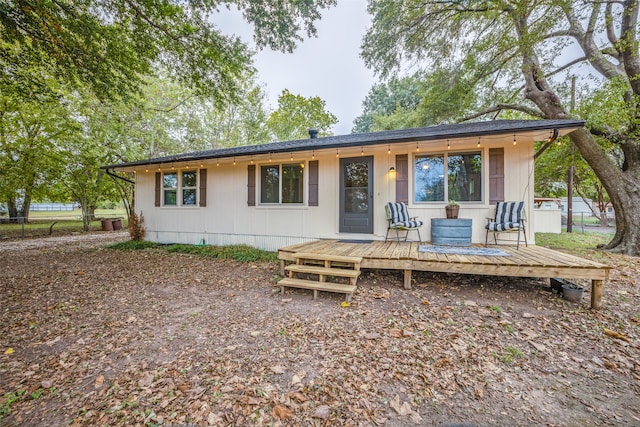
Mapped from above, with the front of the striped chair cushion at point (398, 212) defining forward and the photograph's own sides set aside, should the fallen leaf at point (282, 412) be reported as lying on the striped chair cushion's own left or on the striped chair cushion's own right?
on the striped chair cushion's own right

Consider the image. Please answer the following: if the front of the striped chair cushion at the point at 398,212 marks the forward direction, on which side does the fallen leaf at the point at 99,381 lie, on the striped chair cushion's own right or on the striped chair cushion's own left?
on the striped chair cushion's own right

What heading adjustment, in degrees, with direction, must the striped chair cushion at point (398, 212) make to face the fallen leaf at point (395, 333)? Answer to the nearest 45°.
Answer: approximately 45° to its right

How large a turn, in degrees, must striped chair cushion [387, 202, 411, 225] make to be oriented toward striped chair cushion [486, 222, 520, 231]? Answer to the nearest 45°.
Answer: approximately 45° to its left

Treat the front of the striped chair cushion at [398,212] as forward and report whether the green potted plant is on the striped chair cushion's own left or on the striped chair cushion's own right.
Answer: on the striped chair cushion's own left

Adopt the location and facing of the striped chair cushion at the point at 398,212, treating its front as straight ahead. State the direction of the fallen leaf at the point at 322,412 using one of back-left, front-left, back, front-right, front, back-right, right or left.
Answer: front-right

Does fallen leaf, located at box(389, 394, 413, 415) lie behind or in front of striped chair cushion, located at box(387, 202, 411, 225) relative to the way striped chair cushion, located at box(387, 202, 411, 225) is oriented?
in front

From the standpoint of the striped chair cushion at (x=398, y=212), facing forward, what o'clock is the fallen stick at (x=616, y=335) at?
The fallen stick is roughly at 12 o'clock from the striped chair cushion.

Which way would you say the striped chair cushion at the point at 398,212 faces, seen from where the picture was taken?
facing the viewer and to the right of the viewer

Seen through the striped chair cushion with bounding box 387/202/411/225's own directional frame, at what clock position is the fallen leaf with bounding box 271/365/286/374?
The fallen leaf is roughly at 2 o'clock from the striped chair cushion.
